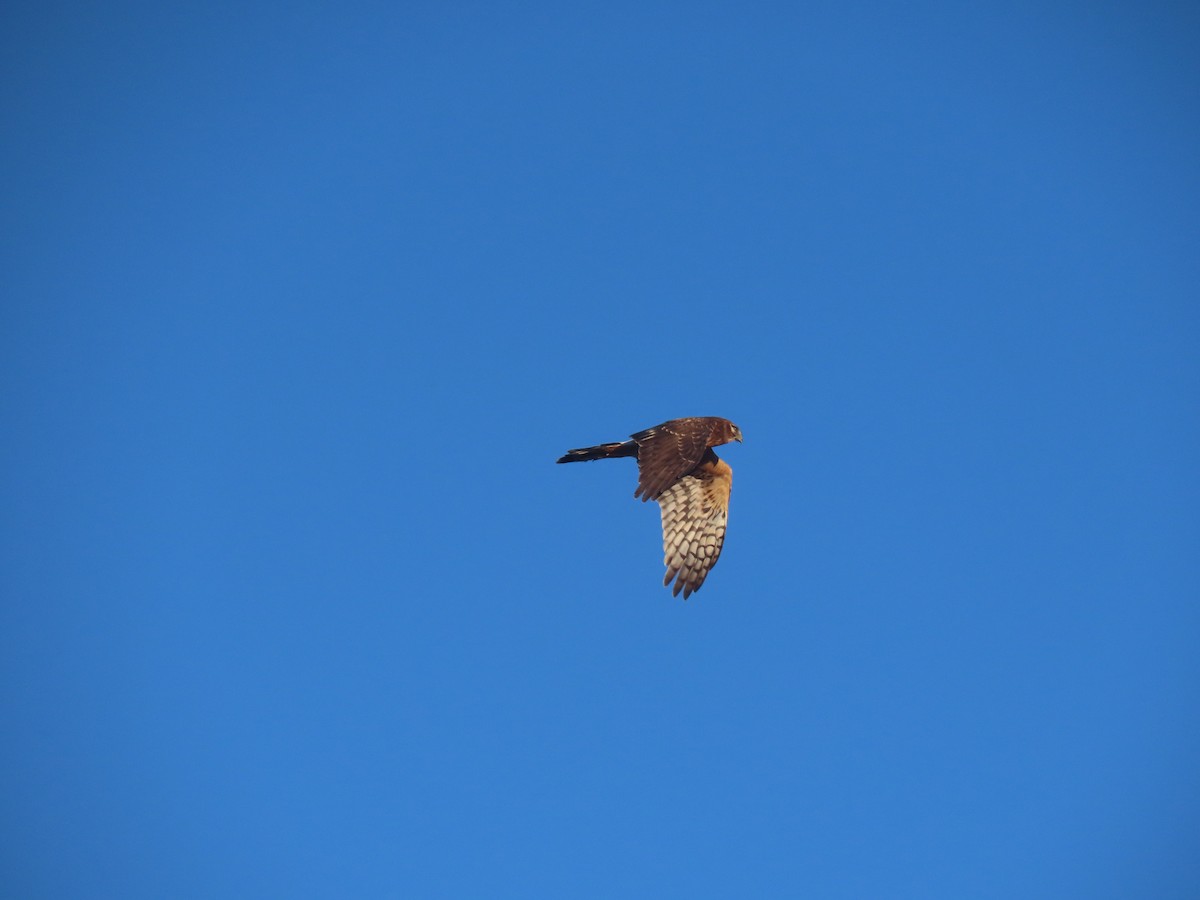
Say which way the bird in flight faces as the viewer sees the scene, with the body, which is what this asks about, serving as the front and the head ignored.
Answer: to the viewer's right
